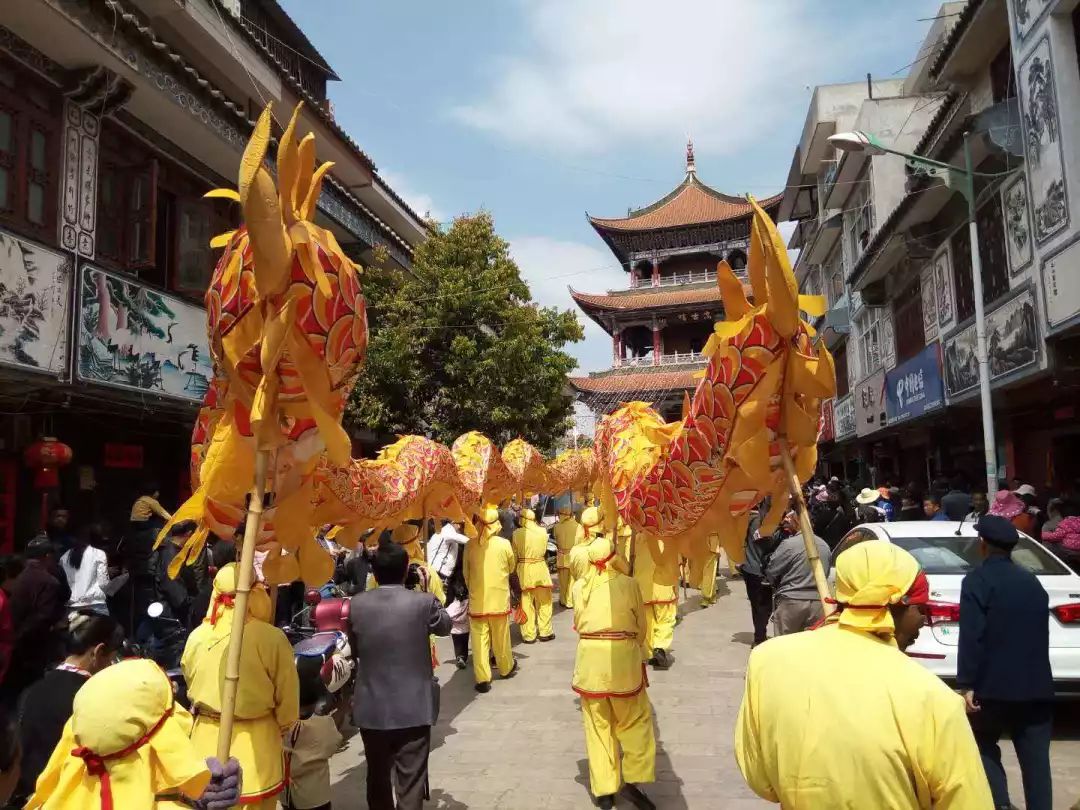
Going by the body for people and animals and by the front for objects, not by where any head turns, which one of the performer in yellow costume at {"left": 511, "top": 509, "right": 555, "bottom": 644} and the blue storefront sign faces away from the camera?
the performer in yellow costume

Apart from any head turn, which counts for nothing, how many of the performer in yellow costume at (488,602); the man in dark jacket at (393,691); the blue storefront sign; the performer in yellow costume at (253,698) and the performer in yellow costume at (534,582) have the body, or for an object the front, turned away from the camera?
4

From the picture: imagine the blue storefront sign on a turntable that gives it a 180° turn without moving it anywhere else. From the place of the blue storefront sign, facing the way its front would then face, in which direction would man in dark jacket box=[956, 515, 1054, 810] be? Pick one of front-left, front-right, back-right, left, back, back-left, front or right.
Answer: back-right

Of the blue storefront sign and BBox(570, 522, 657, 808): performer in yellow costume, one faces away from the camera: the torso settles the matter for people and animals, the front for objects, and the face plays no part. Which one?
the performer in yellow costume

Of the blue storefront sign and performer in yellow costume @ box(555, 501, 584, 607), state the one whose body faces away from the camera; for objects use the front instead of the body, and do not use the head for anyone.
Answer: the performer in yellow costume

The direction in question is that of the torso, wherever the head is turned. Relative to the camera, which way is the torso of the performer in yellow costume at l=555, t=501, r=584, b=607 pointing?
away from the camera

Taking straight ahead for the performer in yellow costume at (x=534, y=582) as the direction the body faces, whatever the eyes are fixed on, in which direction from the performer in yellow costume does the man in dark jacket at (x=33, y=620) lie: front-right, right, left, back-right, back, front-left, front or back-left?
back-left

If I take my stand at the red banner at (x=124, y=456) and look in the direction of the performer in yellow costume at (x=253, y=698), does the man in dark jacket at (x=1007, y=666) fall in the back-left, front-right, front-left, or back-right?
front-left

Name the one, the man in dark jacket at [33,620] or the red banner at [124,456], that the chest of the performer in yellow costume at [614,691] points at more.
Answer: the red banner

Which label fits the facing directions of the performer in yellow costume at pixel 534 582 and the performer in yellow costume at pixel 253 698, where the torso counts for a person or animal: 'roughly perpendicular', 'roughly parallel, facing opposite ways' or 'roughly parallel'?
roughly parallel

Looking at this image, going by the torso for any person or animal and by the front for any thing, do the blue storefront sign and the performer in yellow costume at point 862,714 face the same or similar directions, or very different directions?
very different directions

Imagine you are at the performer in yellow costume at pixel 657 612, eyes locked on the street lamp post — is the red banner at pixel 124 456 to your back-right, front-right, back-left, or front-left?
back-left

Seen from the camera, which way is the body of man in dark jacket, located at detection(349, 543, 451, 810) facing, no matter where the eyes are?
away from the camera

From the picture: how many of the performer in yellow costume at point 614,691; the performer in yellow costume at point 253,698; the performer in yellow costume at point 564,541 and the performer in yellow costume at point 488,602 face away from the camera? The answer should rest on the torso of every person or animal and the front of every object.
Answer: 4

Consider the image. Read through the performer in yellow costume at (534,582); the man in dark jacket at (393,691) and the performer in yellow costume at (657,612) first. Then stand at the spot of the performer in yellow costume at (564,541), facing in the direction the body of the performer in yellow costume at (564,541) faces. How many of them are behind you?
3

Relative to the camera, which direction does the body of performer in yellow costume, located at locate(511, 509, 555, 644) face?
away from the camera

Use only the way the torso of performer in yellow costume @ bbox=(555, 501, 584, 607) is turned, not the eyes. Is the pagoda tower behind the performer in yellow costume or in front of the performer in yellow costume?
in front

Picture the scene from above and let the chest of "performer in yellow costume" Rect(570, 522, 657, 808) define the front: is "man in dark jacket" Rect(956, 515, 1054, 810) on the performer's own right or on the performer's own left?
on the performer's own right

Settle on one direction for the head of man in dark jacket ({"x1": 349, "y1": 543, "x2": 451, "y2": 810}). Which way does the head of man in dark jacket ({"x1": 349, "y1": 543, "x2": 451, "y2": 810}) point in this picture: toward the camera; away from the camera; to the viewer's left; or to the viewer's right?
away from the camera

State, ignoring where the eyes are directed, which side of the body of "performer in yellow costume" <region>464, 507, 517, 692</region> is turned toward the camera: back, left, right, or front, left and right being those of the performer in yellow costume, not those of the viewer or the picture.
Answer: back

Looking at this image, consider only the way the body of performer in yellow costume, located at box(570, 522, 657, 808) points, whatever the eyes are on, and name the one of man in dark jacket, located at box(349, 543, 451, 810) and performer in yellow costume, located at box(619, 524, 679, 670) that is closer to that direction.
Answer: the performer in yellow costume

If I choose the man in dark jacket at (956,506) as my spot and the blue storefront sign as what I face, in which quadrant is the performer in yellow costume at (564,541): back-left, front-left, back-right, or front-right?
front-left
